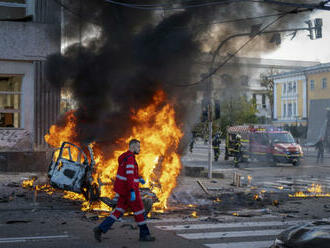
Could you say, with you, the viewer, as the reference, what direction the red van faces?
facing the viewer and to the right of the viewer

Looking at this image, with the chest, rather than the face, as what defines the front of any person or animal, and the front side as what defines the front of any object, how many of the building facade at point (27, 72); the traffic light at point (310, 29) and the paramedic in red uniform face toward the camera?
1

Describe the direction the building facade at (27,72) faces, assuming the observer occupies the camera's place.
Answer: facing the viewer

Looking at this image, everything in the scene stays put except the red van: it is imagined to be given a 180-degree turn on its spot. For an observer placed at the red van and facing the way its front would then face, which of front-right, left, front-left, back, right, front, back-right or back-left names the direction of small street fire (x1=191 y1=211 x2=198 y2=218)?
back-left

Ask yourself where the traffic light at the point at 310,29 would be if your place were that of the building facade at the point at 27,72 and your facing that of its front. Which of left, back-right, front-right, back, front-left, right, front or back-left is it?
front-left
